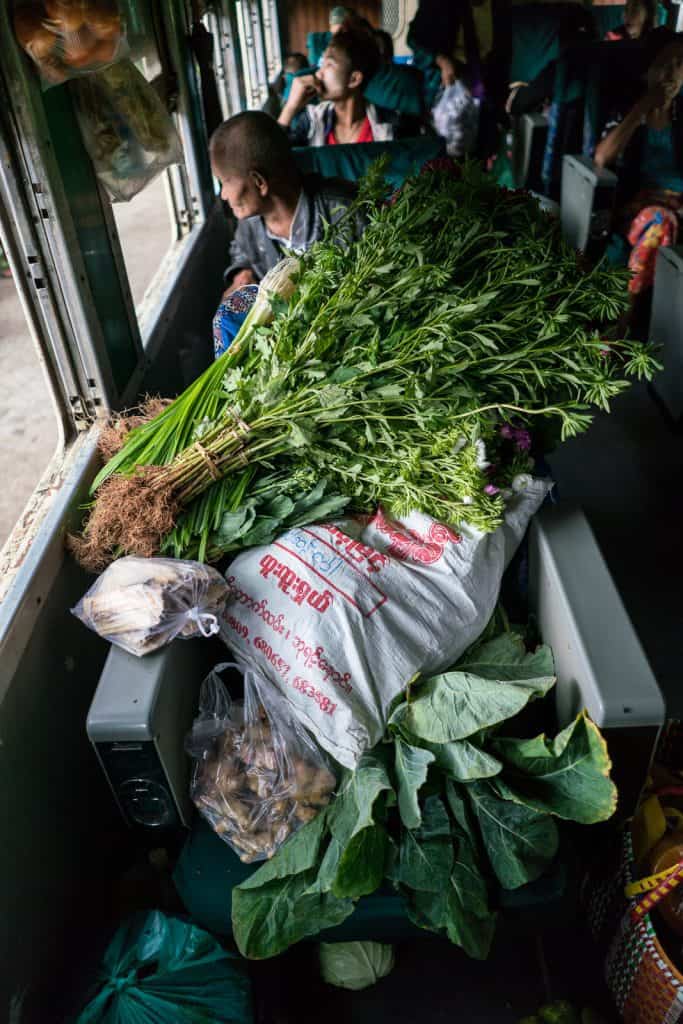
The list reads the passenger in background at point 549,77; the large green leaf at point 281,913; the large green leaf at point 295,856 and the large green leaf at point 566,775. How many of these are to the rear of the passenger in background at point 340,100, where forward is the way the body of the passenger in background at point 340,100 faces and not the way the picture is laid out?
1

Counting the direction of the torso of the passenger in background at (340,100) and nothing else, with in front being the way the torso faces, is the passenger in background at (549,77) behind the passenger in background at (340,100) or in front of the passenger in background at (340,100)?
behind

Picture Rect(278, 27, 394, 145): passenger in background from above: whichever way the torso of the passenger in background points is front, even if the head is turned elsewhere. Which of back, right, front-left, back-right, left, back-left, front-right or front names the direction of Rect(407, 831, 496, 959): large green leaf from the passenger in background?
front-left

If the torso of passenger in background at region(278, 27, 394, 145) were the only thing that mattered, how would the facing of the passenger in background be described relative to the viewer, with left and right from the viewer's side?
facing the viewer and to the left of the viewer

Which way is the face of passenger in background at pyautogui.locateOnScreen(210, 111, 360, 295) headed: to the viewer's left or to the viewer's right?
to the viewer's left

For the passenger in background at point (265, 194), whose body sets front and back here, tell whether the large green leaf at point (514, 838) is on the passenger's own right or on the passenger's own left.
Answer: on the passenger's own left

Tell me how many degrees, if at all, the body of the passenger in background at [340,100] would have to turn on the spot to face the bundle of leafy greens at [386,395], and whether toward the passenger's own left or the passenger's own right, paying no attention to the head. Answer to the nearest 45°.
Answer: approximately 45° to the passenger's own left

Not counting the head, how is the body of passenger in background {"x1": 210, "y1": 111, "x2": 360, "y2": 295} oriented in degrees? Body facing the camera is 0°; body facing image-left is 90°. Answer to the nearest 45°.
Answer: approximately 45°

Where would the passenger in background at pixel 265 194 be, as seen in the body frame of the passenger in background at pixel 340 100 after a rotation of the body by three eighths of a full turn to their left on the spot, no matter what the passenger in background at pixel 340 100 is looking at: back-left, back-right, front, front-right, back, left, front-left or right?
right

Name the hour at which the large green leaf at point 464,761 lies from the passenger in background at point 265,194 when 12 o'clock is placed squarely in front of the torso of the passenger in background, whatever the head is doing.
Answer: The large green leaf is roughly at 10 o'clock from the passenger in background.

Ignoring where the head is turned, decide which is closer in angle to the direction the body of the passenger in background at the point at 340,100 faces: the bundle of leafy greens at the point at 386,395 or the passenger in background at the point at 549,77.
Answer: the bundle of leafy greens

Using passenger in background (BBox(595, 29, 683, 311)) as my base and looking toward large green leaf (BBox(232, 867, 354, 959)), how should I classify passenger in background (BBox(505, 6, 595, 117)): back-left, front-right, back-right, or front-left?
back-right

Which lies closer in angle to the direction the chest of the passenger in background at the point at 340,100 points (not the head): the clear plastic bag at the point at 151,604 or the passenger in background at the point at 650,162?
the clear plastic bag

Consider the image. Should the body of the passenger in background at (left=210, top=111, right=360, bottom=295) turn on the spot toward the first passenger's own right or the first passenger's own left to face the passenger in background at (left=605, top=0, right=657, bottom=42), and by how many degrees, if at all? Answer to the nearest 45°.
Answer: approximately 180°

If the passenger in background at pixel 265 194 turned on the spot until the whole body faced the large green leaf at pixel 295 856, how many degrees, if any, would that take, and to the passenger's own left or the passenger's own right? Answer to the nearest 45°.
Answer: approximately 45° to the passenger's own left

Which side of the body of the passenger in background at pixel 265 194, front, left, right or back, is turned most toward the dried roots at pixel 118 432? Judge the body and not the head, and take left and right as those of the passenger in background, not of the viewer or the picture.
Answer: front

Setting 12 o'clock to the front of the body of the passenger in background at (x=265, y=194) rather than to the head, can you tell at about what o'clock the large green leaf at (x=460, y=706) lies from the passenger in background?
The large green leaf is roughly at 10 o'clock from the passenger in background.

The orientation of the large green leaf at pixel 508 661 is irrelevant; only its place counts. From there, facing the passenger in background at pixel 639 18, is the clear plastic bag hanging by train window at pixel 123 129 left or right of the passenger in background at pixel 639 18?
left
